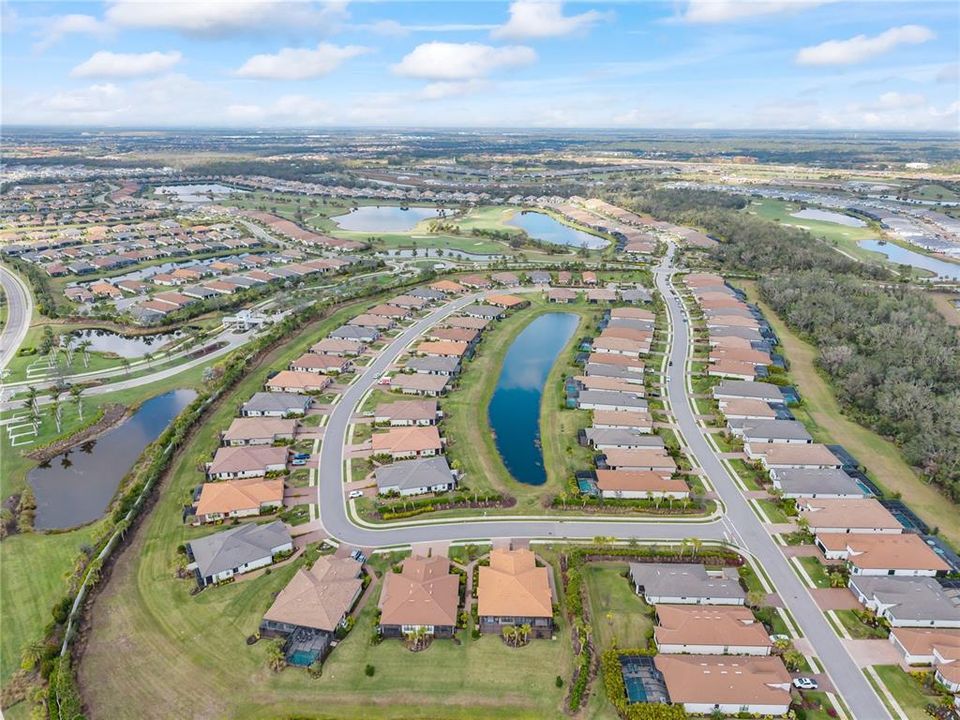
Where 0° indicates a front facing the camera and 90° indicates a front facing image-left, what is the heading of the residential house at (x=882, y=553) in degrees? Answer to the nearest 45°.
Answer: approximately 90°

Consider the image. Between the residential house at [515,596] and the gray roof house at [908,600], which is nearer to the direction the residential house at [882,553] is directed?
the residential house

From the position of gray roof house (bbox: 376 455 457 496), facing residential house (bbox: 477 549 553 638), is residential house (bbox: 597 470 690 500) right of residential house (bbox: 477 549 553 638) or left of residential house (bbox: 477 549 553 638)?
left
